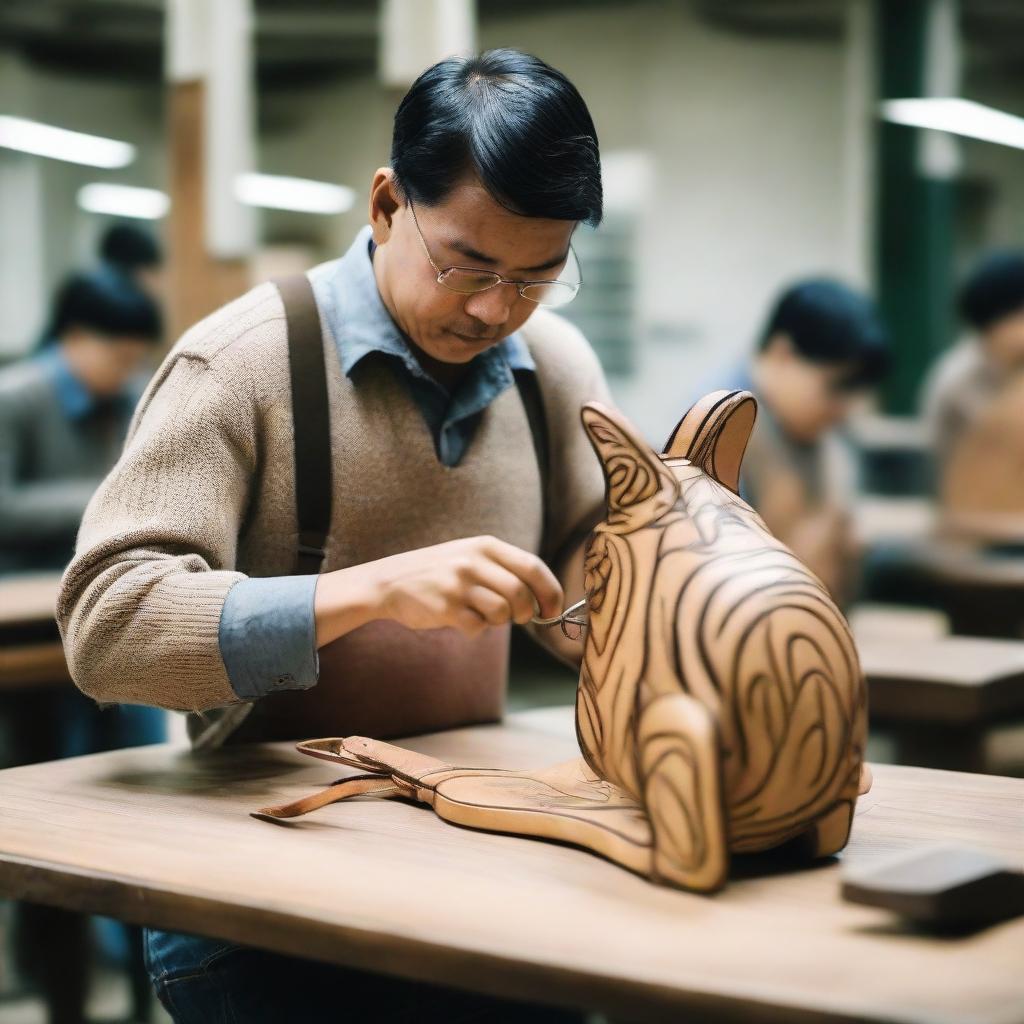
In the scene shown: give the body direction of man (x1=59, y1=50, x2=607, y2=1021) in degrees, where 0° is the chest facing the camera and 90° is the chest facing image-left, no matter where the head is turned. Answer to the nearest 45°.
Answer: approximately 315°

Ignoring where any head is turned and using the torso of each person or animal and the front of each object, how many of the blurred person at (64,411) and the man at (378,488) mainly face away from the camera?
0

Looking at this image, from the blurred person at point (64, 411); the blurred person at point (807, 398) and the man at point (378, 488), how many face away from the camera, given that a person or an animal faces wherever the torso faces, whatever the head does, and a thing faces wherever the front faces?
0

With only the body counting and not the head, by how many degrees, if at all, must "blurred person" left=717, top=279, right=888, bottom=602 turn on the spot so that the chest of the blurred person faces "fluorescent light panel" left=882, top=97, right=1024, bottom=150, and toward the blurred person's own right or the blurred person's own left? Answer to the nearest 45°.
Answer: approximately 135° to the blurred person's own left

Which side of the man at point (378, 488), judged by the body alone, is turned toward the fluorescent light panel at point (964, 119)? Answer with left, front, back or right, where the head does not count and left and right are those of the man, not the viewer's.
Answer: left

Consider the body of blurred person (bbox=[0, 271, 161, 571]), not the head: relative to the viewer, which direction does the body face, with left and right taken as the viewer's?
facing the viewer and to the right of the viewer

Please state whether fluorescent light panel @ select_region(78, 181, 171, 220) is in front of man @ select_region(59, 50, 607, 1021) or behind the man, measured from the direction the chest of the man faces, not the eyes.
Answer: behind
